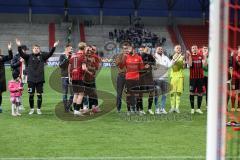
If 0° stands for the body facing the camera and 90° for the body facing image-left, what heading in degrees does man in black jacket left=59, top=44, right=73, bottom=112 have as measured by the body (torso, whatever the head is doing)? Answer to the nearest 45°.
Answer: approximately 315°

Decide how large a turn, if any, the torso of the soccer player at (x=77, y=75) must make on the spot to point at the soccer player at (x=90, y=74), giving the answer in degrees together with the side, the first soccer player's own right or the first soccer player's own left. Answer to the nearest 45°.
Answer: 0° — they already face them

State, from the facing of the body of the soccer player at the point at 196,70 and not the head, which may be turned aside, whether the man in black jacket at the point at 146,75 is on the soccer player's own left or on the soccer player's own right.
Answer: on the soccer player's own right

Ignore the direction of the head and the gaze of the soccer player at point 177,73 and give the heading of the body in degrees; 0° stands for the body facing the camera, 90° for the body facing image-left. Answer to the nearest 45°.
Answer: approximately 45°
